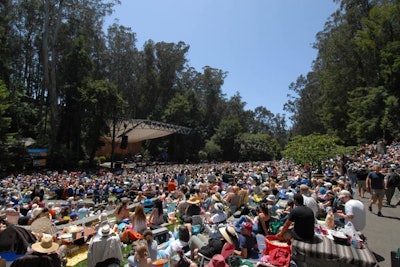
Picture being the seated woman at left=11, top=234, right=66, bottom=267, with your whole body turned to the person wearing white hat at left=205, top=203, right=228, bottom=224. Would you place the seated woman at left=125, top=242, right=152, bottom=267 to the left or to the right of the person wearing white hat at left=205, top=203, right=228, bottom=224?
right

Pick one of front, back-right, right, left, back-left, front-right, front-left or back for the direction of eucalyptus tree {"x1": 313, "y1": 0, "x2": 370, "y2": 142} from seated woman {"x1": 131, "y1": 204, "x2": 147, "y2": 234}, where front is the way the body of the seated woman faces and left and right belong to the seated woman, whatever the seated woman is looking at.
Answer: front-right

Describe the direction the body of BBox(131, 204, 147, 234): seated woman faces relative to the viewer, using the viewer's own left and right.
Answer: facing away from the viewer

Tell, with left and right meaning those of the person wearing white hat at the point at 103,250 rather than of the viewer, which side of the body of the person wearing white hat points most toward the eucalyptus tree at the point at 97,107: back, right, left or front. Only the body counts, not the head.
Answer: front

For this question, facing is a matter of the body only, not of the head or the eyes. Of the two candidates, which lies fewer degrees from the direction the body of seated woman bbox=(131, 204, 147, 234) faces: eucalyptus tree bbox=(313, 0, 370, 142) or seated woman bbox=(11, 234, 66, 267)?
the eucalyptus tree

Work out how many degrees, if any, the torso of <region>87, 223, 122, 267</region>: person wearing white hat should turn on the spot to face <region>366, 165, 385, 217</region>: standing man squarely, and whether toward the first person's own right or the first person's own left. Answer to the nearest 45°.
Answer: approximately 90° to the first person's own right

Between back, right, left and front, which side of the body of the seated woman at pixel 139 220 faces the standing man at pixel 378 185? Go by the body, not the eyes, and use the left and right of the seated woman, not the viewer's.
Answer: right

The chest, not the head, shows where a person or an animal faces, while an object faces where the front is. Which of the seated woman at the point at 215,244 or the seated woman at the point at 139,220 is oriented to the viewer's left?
the seated woman at the point at 215,244

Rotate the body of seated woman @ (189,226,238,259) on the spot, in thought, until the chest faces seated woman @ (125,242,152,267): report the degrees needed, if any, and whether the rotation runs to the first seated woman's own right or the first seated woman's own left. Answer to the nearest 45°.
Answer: approximately 45° to the first seated woman's own left

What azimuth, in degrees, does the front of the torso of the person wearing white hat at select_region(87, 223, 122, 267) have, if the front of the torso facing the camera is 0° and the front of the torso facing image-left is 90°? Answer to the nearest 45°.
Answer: approximately 180°

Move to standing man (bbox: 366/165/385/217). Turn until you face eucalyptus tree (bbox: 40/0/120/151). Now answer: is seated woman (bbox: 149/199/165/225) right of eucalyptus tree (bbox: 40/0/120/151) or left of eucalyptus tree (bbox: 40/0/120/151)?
left

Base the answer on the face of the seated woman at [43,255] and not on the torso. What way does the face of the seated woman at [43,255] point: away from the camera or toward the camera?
away from the camera
